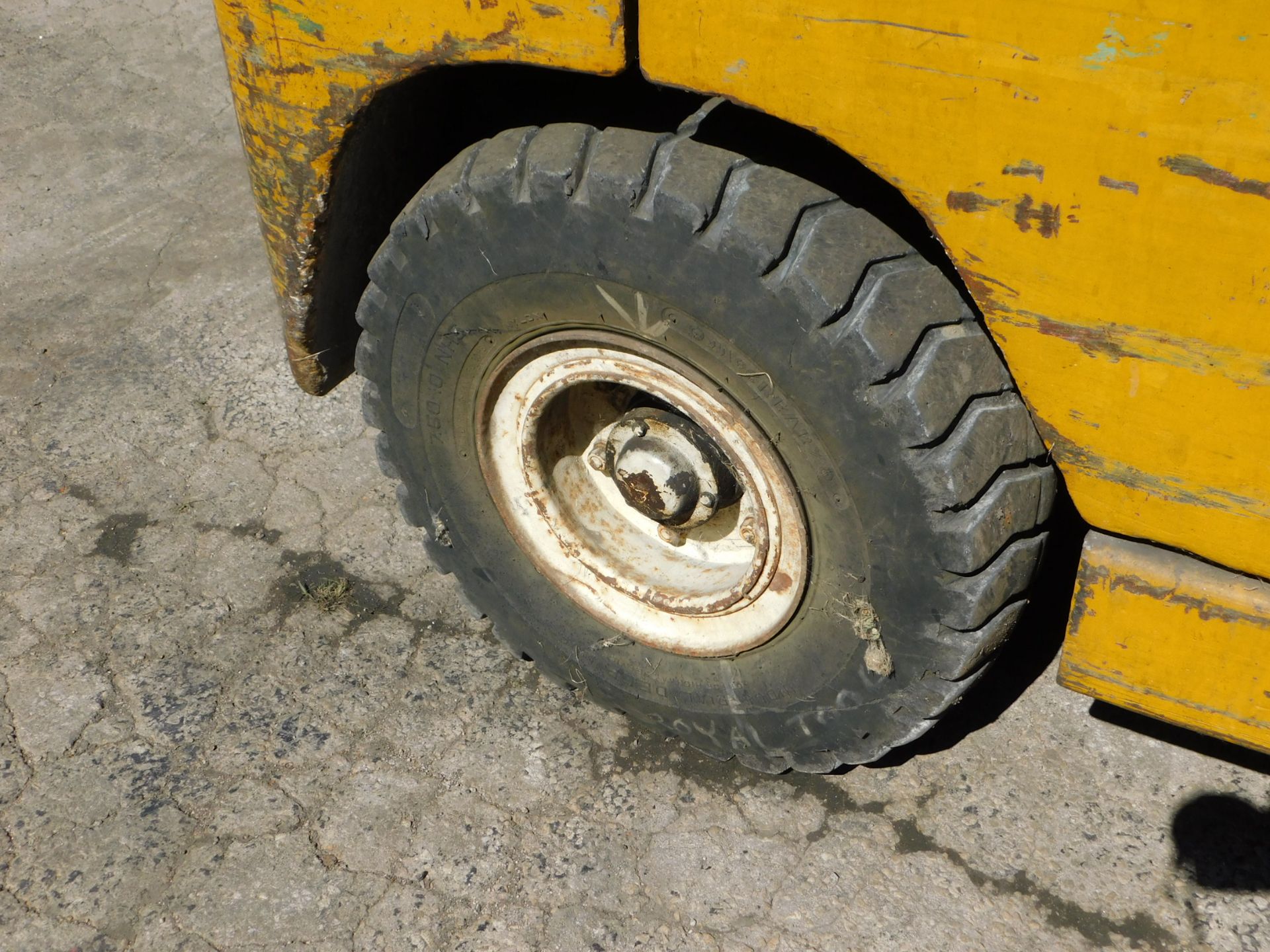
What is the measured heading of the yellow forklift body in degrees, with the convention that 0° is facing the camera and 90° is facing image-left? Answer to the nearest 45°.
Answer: approximately 270°

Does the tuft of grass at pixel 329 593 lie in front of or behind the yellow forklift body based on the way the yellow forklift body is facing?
behind
